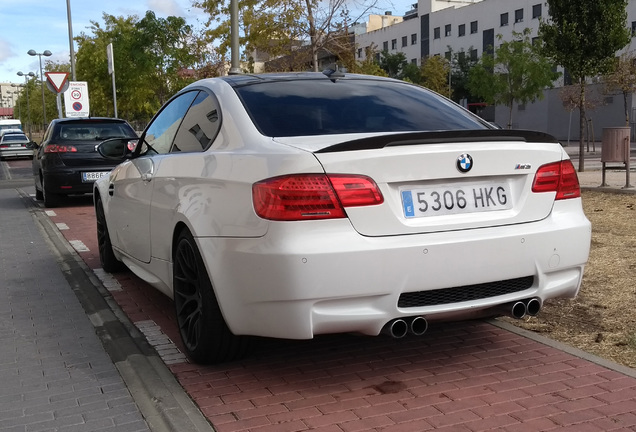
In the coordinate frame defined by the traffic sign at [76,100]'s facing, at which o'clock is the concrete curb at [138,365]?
The concrete curb is roughly at 12 o'clock from the traffic sign.

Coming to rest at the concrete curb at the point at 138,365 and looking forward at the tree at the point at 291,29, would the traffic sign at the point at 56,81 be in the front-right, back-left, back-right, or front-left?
front-left

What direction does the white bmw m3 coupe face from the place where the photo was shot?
facing away from the viewer and to the left of the viewer

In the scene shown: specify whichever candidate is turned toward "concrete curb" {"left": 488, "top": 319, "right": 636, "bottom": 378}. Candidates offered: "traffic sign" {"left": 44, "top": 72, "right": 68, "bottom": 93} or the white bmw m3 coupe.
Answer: the traffic sign

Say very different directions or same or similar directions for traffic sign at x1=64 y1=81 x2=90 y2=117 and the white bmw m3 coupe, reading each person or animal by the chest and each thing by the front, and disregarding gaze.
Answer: very different directions

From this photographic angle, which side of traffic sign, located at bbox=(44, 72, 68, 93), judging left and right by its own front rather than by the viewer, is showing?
front

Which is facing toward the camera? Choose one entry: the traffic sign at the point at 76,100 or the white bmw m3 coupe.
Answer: the traffic sign

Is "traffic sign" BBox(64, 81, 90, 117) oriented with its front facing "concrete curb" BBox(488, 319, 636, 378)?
yes

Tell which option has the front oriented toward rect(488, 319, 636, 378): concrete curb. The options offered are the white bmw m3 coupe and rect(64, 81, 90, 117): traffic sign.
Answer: the traffic sign

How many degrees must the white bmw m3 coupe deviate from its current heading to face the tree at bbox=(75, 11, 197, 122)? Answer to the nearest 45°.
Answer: approximately 45° to its right

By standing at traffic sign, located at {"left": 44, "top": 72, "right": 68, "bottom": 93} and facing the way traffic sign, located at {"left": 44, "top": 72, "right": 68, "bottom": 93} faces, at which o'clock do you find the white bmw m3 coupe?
The white bmw m3 coupe is roughly at 12 o'clock from the traffic sign.

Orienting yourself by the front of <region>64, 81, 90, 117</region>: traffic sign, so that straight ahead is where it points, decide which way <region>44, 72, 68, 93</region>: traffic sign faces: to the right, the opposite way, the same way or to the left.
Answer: the same way

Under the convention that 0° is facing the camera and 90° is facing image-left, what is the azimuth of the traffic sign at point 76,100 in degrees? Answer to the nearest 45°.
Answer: approximately 0°

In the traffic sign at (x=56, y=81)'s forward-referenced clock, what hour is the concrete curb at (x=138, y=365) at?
The concrete curb is roughly at 12 o'clock from the traffic sign.

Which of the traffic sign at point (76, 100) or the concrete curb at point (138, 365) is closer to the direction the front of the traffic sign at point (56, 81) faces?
the concrete curb

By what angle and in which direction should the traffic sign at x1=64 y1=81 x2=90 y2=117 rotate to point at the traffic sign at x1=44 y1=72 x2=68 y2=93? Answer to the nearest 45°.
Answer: approximately 45° to its right

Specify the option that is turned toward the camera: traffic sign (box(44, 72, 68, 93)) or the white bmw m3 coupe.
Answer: the traffic sign
